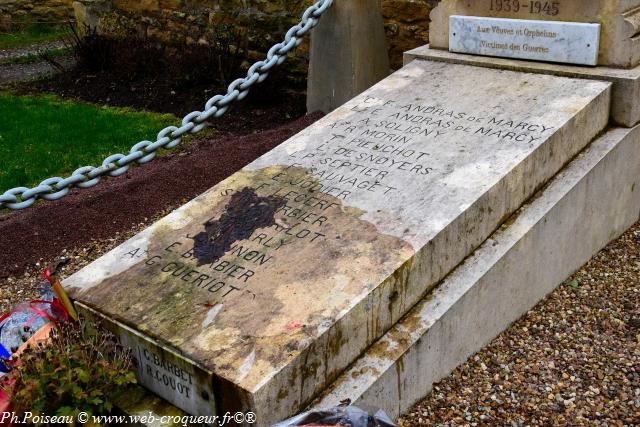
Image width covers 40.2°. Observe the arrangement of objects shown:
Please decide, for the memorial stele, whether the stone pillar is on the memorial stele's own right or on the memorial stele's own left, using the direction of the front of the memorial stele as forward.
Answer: on the memorial stele's own right

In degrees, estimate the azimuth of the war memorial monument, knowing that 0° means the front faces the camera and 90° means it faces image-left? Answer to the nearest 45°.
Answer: approximately 45°

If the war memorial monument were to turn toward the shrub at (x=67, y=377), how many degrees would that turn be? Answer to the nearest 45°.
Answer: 0° — it already faces it

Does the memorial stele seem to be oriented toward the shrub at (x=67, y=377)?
yes

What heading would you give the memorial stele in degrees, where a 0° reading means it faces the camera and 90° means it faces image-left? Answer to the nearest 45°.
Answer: approximately 45°
